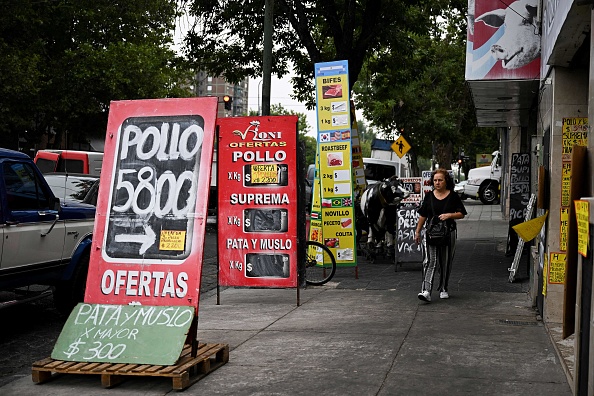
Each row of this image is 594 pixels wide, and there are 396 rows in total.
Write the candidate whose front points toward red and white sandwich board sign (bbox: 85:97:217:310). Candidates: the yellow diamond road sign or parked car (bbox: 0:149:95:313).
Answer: the yellow diamond road sign

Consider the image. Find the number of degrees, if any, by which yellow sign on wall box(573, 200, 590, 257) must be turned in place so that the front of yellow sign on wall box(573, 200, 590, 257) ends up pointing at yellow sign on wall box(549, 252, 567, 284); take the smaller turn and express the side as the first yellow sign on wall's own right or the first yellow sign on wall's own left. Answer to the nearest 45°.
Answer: approximately 135° to the first yellow sign on wall's own right

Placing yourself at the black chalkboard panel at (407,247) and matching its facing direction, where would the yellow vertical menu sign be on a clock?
The yellow vertical menu sign is roughly at 2 o'clock from the black chalkboard panel.

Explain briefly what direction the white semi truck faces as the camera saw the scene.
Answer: facing to the left of the viewer

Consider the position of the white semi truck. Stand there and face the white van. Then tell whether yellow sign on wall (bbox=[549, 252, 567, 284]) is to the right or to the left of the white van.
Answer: left

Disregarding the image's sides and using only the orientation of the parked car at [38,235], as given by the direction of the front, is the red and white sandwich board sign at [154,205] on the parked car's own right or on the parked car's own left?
on the parked car's own right

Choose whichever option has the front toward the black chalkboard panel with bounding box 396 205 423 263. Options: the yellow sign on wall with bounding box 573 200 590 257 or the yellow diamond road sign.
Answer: the yellow diamond road sign
